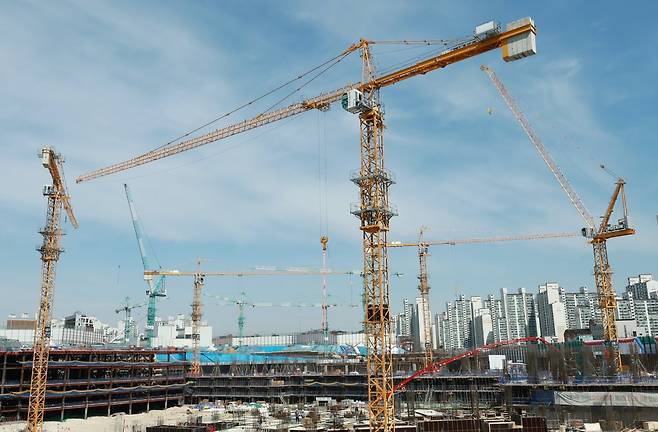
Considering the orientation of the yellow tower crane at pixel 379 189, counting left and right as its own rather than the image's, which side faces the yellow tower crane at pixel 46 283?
front

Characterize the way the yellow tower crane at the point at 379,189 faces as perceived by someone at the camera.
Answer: facing away from the viewer and to the left of the viewer
